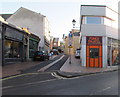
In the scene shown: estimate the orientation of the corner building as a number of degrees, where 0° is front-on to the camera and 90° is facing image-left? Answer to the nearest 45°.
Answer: approximately 0°
